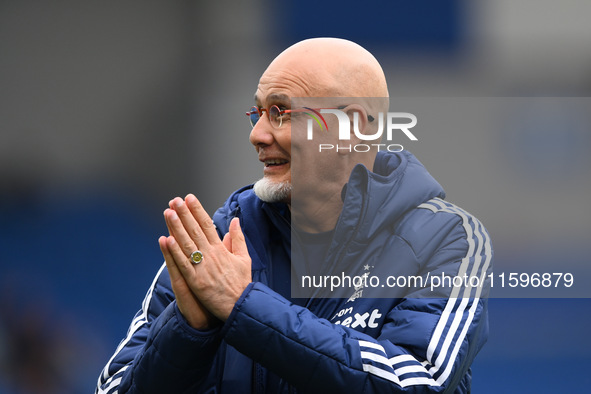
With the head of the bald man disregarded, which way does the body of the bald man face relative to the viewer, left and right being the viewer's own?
facing the viewer and to the left of the viewer
